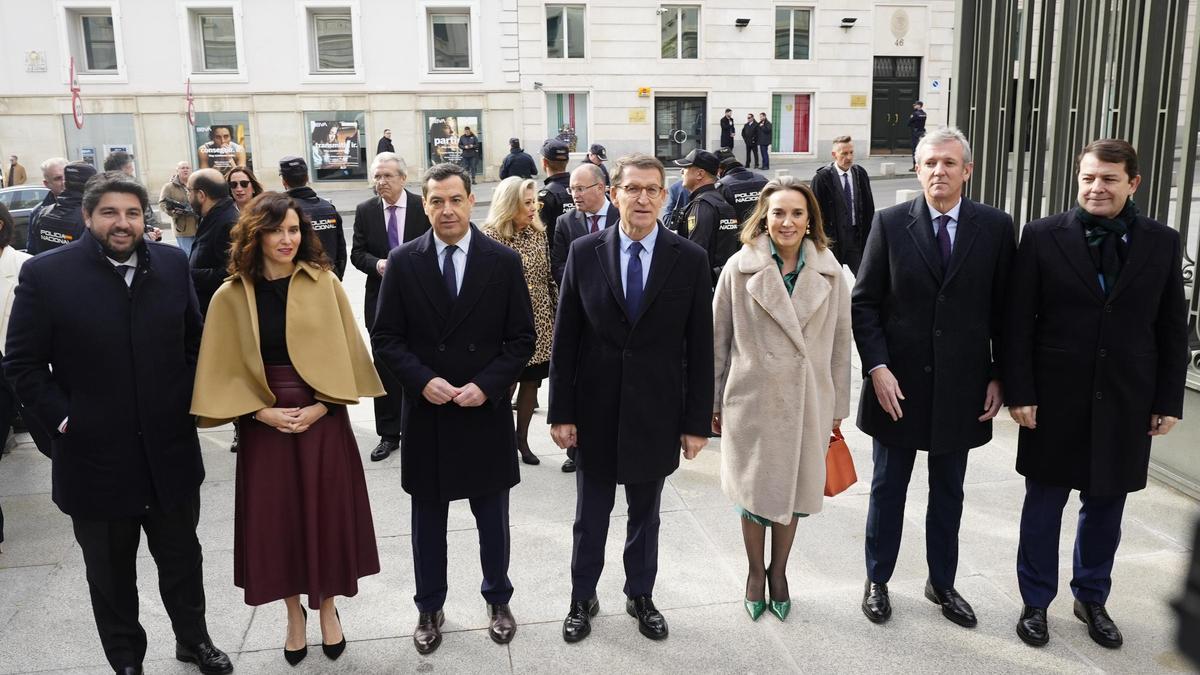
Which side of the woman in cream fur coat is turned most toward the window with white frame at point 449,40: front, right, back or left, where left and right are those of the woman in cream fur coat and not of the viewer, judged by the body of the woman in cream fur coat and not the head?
back

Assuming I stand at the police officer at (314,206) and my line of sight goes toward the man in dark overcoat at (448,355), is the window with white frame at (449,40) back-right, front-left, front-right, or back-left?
back-left

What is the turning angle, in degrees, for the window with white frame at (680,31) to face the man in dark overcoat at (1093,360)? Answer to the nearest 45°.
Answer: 0° — it already faces them

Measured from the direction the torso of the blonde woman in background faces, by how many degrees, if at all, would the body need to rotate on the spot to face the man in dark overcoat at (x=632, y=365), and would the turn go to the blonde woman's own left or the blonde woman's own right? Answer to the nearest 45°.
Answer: approximately 45° to the blonde woman's own right

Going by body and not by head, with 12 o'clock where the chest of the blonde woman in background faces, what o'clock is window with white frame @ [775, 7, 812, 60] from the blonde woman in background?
The window with white frame is roughly at 8 o'clock from the blonde woman in background.

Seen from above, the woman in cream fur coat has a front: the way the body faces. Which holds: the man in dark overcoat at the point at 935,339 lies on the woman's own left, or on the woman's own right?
on the woman's own left

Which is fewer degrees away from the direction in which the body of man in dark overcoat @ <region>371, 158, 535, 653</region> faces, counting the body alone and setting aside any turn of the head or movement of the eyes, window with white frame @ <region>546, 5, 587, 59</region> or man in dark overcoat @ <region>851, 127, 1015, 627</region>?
the man in dark overcoat

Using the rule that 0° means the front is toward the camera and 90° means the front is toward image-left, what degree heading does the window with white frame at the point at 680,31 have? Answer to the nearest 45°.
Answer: approximately 0°

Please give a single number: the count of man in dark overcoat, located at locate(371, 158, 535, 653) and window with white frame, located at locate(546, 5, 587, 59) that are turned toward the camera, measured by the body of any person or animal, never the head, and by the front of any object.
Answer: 2
